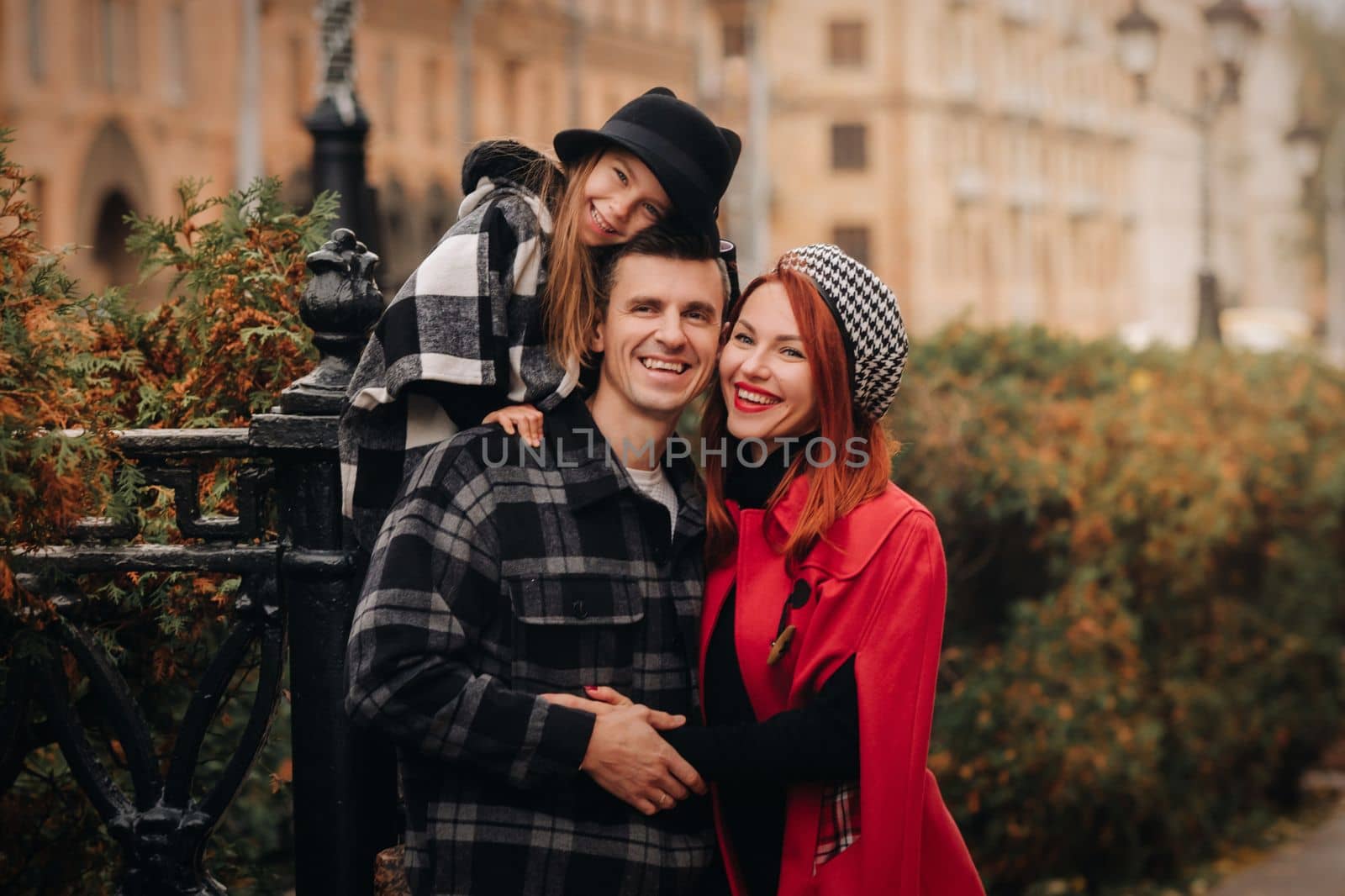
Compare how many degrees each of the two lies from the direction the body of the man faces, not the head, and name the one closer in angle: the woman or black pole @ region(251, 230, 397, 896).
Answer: the woman

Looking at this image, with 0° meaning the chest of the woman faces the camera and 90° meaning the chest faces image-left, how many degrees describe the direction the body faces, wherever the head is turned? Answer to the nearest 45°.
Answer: approximately 45°

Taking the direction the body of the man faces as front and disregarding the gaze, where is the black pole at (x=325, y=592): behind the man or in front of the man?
behind

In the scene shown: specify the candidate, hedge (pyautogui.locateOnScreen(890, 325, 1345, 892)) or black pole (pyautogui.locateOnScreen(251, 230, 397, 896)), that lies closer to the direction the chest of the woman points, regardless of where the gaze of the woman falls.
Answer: the black pole

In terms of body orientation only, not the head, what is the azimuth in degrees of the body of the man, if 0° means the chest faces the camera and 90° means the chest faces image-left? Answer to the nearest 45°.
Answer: approximately 315°
